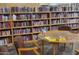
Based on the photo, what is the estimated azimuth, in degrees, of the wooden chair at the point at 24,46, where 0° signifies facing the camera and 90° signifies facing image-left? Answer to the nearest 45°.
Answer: approximately 270°
